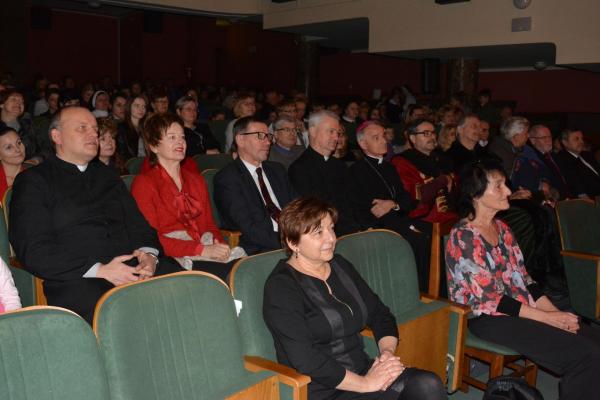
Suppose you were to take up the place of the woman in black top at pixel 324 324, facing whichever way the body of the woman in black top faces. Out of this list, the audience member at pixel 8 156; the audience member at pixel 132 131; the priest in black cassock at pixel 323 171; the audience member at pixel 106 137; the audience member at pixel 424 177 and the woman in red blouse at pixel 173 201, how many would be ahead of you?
0

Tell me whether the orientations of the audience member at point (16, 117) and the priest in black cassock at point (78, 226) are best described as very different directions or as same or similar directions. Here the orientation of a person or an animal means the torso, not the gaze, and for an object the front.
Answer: same or similar directions

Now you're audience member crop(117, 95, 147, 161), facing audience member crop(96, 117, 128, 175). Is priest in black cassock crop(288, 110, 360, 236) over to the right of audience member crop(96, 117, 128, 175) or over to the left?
left

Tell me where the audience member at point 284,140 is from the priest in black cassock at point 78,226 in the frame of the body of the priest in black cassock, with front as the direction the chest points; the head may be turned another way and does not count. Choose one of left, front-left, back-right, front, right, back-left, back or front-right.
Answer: left

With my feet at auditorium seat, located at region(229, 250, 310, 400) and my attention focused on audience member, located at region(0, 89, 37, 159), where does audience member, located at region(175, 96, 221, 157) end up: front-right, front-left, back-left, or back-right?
front-right

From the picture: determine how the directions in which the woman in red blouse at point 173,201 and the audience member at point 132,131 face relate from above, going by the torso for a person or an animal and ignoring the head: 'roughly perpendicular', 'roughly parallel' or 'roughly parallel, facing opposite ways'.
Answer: roughly parallel

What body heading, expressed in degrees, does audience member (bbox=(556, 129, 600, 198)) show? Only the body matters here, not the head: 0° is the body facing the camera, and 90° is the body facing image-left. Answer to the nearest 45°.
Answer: approximately 315°

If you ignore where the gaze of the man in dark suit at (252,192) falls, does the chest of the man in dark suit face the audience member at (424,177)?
no

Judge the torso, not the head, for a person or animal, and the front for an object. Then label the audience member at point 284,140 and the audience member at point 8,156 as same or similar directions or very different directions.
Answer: same or similar directions

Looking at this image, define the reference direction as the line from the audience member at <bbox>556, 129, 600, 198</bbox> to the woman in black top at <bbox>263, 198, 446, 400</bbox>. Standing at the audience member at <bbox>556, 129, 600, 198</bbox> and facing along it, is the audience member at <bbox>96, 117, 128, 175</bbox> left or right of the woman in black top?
right

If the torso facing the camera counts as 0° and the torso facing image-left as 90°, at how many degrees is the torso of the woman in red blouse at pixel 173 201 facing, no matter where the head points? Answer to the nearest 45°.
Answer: approximately 315°

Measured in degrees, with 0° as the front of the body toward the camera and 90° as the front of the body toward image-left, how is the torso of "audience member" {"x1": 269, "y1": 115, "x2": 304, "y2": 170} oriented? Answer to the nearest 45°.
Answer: approximately 315°

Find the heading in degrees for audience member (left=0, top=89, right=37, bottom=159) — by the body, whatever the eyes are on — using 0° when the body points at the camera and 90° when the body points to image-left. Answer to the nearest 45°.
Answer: approximately 315°

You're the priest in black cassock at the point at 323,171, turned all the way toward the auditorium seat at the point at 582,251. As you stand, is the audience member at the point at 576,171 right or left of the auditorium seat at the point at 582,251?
left

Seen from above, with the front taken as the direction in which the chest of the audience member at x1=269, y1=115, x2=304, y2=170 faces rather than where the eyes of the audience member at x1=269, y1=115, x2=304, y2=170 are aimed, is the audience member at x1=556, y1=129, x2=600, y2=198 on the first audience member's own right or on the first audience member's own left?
on the first audience member's own left

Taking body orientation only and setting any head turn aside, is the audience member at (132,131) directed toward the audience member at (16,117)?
no

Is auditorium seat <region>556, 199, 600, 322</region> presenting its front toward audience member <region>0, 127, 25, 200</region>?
no

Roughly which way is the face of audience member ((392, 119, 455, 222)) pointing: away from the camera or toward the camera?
toward the camera

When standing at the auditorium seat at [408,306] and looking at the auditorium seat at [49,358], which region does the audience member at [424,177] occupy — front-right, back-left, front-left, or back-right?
back-right
